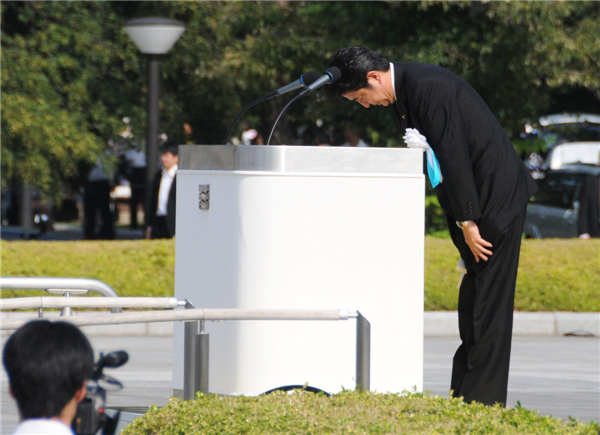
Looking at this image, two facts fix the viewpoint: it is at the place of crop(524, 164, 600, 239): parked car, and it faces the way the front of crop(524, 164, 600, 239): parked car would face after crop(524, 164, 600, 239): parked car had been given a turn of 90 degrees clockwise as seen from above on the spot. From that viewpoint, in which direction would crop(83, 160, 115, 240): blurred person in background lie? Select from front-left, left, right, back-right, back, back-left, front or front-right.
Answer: front-left

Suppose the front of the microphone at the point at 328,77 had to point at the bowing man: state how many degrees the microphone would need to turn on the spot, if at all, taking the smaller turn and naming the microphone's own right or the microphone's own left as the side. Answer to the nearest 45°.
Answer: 0° — it already faces them

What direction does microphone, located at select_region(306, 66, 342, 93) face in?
to the viewer's right

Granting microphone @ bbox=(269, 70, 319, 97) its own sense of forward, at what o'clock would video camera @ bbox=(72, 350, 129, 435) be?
The video camera is roughly at 4 o'clock from the microphone.

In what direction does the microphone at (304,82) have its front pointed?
to the viewer's right

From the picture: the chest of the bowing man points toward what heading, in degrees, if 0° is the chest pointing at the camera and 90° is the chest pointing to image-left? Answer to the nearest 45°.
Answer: approximately 90°

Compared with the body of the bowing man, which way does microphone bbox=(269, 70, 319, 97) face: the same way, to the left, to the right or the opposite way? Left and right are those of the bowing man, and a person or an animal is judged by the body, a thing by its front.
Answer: the opposite way

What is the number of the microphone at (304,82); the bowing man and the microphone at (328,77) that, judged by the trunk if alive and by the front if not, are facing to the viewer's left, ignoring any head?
1

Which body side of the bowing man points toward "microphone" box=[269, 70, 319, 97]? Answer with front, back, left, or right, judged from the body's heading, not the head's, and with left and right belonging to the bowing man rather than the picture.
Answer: front

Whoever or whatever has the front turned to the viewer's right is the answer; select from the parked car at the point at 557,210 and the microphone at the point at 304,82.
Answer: the microphone

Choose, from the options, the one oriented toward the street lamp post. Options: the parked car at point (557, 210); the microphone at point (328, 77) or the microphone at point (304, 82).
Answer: the parked car

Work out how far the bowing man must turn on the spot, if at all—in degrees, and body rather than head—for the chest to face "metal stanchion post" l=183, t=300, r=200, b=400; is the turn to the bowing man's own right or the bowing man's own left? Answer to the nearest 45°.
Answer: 0° — they already face it

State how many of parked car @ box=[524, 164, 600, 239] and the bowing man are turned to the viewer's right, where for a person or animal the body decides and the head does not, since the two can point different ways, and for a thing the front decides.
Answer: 0
